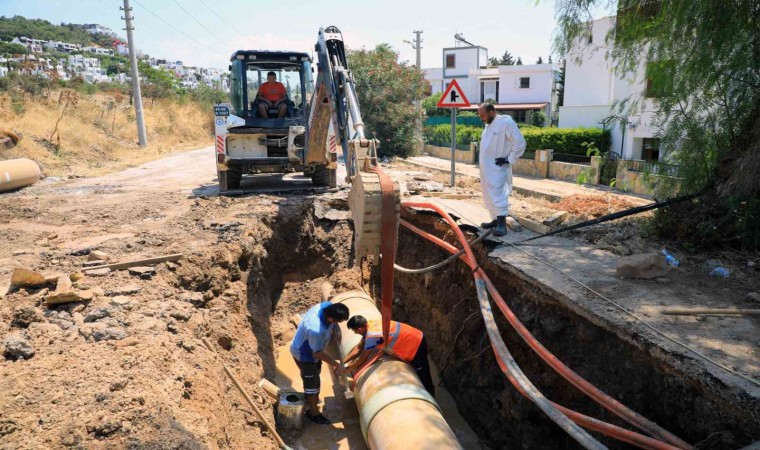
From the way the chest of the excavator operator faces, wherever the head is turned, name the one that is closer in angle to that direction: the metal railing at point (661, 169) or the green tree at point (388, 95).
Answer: the metal railing

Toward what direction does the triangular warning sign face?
toward the camera

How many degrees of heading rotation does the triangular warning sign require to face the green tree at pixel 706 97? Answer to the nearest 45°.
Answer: approximately 45° to its left

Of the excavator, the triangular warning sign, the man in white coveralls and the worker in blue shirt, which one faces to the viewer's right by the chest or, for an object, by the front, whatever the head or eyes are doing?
the worker in blue shirt

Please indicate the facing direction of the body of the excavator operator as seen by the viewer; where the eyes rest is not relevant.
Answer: toward the camera

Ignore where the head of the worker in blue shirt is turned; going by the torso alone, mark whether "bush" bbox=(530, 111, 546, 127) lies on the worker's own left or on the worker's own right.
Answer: on the worker's own left

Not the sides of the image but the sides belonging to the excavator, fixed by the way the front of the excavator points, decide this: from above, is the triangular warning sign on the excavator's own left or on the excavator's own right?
on the excavator's own right

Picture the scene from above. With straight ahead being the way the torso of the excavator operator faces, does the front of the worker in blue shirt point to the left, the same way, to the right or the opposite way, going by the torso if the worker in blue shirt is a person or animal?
to the left

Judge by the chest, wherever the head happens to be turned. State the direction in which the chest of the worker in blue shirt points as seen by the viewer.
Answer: to the viewer's right

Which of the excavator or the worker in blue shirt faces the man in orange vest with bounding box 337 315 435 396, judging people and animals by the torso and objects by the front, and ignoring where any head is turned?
the worker in blue shirt

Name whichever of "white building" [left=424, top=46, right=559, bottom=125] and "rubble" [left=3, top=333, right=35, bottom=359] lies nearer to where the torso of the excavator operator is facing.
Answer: the rubble

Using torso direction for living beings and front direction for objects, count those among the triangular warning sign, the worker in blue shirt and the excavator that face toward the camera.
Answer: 1

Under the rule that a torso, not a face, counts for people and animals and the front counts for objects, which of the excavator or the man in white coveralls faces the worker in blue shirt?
the man in white coveralls

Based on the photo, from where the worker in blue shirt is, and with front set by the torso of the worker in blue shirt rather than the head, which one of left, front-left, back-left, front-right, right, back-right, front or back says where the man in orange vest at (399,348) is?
front

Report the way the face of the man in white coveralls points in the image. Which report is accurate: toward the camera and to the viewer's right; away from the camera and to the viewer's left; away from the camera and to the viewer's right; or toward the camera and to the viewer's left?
toward the camera and to the viewer's left

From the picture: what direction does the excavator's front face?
away from the camera

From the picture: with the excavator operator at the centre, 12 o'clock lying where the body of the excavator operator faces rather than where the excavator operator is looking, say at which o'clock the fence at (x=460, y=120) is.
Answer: The fence is roughly at 7 o'clock from the excavator operator.
